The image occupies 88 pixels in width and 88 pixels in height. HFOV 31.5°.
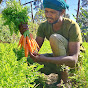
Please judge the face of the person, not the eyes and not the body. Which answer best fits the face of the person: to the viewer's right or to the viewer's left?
to the viewer's left

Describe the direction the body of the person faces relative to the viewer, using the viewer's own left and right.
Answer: facing the viewer and to the left of the viewer
